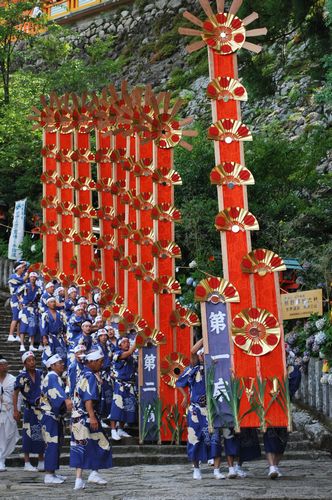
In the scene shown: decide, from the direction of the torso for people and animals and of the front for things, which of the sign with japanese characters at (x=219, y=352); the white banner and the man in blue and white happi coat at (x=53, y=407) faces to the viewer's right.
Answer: the man in blue and white happi coat

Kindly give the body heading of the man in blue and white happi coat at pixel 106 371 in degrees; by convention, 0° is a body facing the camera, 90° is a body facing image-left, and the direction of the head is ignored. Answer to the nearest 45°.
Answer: approximately 315°

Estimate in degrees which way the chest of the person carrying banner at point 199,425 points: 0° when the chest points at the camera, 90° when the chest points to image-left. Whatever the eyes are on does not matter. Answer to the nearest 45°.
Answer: approximately 315°

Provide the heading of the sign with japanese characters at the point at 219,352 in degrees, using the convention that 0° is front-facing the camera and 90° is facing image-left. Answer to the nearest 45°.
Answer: approximately 0°

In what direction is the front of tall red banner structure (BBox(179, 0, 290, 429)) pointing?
toward the camera

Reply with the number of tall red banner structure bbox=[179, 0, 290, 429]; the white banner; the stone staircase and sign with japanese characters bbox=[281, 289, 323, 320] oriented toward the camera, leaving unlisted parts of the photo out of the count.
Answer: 4

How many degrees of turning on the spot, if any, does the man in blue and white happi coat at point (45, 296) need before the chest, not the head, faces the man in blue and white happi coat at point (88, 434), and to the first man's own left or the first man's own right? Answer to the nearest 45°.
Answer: approximately 45° to the first man's own right

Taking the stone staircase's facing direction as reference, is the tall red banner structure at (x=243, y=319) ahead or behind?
ahead

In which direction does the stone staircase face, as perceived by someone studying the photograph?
facing the viewer

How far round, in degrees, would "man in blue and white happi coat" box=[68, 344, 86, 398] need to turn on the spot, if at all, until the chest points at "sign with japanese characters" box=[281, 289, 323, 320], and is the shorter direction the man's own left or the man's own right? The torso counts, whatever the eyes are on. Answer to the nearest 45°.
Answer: approximately 90° to the man's own left
